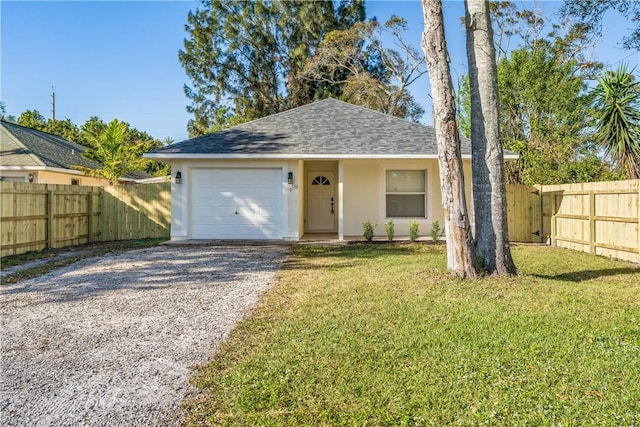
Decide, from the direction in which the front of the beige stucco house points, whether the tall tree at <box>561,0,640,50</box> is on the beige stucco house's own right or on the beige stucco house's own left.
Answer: on the beige stucco house's own left

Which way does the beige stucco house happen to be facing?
toward the camera

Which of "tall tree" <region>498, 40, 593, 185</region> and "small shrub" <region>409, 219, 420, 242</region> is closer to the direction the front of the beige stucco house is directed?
the small shrub

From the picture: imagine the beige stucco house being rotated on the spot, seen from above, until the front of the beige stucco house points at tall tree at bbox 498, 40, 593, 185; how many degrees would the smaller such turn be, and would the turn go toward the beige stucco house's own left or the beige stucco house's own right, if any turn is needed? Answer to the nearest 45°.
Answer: approximately 135° to the beige stucco house's own left

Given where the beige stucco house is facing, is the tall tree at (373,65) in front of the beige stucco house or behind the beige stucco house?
behind

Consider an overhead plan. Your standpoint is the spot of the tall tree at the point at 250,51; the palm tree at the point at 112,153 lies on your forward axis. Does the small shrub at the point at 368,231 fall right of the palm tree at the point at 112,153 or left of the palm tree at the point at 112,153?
left

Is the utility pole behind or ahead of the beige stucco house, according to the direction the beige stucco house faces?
behind

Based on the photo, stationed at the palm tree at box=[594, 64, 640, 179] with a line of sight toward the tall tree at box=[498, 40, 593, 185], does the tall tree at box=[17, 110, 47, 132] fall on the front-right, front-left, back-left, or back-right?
front-left

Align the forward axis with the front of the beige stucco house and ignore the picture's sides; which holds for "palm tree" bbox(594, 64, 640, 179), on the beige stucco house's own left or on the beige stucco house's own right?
on the beige stucco house's own left

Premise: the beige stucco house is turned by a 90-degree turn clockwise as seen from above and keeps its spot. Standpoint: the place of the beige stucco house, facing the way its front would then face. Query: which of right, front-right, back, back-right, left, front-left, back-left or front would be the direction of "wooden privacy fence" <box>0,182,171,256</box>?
front
